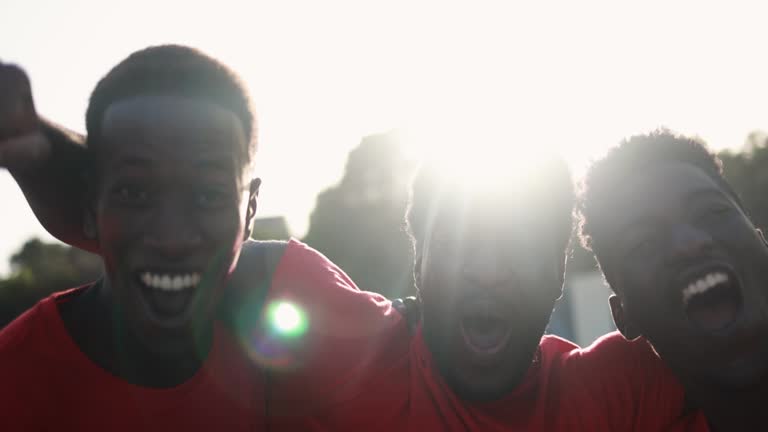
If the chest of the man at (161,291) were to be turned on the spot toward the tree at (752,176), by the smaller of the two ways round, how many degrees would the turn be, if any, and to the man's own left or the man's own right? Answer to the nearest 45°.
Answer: approximately 135° to the man's own left

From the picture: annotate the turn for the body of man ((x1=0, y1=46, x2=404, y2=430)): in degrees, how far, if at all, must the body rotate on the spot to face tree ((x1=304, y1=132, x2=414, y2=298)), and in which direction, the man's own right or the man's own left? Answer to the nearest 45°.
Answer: approximately 180°

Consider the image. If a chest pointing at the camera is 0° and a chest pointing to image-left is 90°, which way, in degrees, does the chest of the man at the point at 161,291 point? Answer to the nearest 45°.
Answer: approximately 0°

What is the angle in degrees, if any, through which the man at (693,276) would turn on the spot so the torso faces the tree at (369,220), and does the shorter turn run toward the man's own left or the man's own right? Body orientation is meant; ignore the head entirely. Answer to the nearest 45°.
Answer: approximately 135° to the man's own right

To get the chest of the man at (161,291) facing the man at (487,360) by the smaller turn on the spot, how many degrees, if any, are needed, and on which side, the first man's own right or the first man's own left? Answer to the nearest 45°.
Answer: approximately 90° to the first man's own left

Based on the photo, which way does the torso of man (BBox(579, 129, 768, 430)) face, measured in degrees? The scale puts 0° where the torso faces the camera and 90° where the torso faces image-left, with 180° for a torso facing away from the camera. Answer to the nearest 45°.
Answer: approximately 0°

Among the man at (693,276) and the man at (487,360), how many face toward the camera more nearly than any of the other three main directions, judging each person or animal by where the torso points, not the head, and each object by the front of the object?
2

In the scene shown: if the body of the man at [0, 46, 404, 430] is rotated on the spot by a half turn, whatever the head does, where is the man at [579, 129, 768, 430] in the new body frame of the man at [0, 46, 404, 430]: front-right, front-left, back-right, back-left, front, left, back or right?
right
